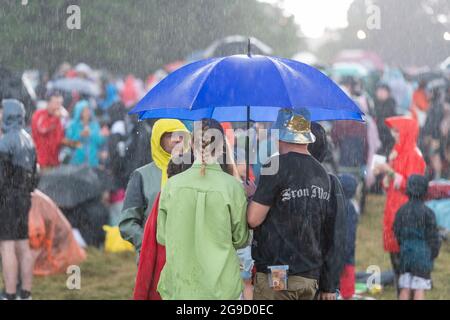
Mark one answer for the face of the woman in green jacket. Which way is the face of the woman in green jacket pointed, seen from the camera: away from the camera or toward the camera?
away from the camera

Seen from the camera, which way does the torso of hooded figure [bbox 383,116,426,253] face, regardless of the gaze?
to the viewer's left

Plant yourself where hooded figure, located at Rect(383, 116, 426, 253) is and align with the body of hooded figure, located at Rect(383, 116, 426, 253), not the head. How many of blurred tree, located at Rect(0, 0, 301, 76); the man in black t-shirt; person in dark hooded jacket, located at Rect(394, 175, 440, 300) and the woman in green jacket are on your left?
3

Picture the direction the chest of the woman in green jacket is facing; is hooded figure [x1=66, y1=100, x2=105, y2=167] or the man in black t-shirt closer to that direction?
the hooded figure

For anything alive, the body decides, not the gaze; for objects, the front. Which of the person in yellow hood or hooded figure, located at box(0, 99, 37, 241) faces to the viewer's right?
the person in yellow hood

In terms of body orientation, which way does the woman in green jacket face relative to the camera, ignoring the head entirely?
away from the camera

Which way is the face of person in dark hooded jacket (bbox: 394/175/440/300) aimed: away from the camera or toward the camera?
away from the camera

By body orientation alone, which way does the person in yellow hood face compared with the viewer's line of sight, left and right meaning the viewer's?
facing to the right of the viewer

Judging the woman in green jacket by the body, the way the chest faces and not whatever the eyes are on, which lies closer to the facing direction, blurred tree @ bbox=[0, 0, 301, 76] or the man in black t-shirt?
the blurred tree

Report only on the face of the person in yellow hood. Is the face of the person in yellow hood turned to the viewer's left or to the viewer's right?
to the viewer's right

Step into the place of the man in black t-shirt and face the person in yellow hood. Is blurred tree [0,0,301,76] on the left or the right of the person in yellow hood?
right

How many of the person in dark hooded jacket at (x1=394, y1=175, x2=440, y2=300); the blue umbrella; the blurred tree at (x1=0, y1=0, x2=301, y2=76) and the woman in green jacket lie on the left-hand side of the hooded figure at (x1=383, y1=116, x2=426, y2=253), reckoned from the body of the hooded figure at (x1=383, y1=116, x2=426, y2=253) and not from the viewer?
3

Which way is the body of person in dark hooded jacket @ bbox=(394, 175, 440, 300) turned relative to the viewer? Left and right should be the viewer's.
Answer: facing away from the viewer
